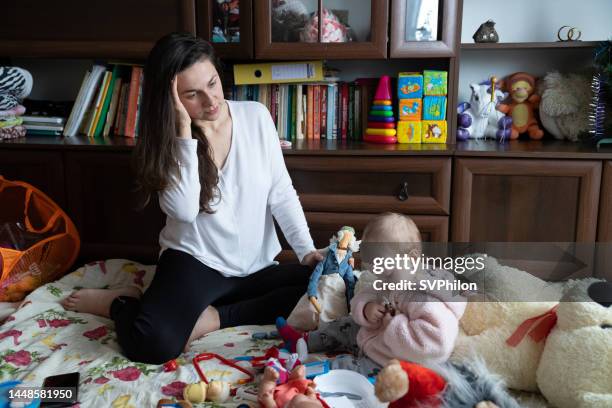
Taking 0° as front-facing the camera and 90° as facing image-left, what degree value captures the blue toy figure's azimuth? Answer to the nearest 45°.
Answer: approximately 0°

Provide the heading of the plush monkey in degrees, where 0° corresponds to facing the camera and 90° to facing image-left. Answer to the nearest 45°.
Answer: approximately 0°

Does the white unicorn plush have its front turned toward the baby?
yes

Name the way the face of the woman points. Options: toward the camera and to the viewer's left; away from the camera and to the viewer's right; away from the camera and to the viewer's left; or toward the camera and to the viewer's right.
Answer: toward the camera and to the viewer's right

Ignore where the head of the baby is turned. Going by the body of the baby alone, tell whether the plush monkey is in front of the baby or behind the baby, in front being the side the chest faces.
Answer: behind

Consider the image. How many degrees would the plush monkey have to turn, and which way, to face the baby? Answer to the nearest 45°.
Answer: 0° — it already faces them

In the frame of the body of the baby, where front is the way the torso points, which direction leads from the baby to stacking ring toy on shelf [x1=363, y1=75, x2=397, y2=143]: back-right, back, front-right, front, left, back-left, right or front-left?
back-right

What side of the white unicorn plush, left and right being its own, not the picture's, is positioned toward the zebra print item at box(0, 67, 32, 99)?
right

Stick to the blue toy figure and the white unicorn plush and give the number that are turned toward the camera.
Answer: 2
